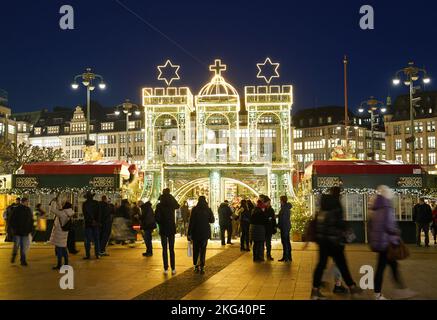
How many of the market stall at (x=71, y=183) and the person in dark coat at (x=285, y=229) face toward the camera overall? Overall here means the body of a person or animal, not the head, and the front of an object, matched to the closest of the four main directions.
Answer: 1

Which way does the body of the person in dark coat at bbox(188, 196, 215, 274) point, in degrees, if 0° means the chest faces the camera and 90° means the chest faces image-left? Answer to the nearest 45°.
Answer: approximately 180°

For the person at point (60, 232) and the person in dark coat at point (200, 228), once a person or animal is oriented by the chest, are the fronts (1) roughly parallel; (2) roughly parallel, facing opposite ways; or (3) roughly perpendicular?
roughly perpendicular

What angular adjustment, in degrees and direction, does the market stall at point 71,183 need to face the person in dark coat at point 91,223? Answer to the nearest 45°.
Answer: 0° — it already faces them

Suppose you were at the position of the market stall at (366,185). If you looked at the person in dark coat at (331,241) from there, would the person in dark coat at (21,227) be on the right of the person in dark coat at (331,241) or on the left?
right

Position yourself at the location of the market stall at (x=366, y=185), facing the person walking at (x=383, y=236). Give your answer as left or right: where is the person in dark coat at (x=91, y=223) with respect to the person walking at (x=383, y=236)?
right
